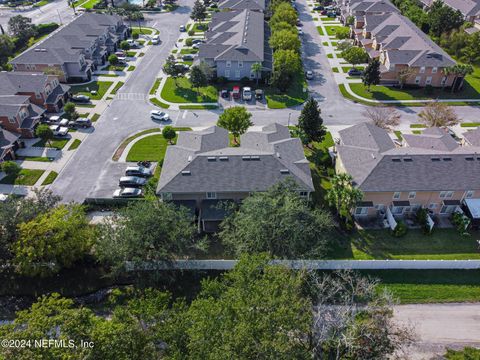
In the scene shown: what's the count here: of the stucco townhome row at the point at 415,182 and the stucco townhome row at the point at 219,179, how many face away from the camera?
2

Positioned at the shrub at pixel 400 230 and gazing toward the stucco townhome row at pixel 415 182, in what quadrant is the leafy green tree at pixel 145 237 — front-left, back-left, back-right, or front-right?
back-left

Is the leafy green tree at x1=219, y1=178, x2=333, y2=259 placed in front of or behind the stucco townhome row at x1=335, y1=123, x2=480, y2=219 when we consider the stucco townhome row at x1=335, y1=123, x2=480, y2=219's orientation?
behind

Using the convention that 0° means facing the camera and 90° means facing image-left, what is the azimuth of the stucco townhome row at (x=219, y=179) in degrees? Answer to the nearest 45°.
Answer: approximately 180°

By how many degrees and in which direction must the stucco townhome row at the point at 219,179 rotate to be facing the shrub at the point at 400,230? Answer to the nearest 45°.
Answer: approximately 90° to its right

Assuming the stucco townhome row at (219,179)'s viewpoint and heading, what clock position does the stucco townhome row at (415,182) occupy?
the stucco townhome row at (415,182) is roughly at 3 o'clock from the stucco townhome row at (219,179).

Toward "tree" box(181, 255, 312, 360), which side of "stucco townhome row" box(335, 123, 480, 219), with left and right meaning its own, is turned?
back

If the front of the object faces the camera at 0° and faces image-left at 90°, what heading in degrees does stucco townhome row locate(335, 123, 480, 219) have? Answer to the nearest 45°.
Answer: approximately 180°

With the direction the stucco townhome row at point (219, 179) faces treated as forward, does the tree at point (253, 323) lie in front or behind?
behind

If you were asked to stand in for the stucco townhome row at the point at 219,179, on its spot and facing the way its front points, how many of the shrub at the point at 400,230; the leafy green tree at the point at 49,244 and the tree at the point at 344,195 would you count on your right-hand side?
2

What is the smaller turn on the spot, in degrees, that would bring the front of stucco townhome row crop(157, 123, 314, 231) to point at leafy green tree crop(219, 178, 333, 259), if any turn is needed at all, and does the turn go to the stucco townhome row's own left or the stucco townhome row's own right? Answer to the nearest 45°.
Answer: approximately 135° to the stucco townhome row's own right

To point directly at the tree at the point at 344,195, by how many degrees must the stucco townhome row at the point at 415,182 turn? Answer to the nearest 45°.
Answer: approximately 135° to its left
